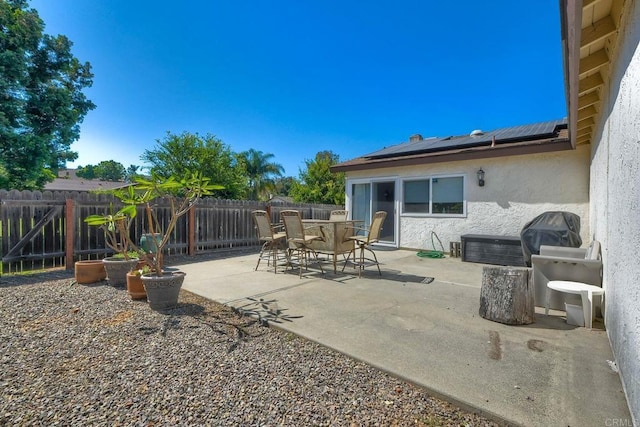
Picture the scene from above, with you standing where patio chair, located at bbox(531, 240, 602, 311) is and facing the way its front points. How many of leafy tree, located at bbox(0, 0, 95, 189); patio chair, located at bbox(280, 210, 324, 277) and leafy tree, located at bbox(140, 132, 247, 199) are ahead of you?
3

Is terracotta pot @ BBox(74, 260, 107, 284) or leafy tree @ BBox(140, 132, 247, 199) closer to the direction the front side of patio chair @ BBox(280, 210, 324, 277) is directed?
the leafy tree

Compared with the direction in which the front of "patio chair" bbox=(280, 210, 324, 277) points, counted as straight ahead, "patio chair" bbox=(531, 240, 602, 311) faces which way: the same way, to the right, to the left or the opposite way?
to the left

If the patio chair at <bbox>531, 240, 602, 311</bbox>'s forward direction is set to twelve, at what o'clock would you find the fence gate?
The fence gate is roughly at 11 o'clock from the patio chair.

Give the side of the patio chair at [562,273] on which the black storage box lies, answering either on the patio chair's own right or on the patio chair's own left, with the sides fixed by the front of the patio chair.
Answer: on the patio chair's own right

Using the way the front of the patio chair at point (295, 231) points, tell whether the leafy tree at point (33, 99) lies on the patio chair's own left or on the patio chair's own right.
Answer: on the patio chair's own left

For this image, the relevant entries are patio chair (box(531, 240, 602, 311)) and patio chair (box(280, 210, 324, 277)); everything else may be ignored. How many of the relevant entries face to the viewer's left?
1

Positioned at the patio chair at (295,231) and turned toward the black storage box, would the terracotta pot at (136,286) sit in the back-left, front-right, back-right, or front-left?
back-right

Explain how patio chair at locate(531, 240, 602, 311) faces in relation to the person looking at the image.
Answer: facing to the left of the viewer

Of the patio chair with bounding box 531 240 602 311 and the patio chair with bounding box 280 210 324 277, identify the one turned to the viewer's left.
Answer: the patio chair with bounding box 531 240 602 311

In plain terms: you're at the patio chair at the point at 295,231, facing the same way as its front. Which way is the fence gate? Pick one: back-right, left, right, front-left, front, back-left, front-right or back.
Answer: back-left

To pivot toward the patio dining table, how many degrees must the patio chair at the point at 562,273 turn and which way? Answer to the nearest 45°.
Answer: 0° — it already faces it

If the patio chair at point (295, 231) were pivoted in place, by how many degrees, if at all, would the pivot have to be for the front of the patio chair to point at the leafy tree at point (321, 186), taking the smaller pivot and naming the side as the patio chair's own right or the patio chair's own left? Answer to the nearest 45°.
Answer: approximately 45° to the patio chair's own left
